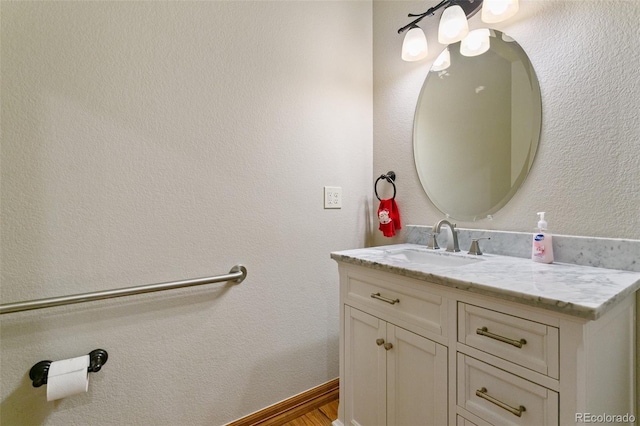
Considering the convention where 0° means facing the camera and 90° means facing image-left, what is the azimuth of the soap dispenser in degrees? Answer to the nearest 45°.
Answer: approximately 45°

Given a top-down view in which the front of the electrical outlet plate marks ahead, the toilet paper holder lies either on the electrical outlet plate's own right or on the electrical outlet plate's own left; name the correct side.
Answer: on the electrical outlet plate's own right

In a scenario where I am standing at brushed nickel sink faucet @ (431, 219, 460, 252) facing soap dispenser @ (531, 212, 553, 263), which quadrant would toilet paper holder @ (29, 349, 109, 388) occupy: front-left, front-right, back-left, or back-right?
back-right

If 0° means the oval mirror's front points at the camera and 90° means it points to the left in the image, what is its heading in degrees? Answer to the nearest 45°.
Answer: approximately 45°

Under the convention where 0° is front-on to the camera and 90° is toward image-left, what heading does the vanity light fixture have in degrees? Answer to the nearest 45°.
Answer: approximately 45°

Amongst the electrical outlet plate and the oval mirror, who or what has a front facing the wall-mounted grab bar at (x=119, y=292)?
the oval mirror
